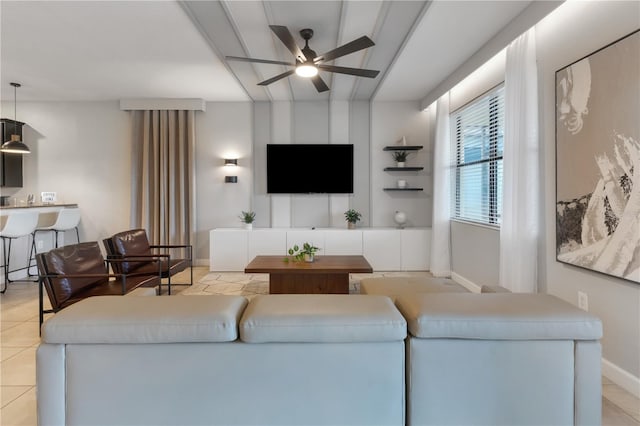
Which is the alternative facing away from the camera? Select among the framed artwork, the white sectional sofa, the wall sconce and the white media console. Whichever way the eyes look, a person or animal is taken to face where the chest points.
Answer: the white sectional sofa

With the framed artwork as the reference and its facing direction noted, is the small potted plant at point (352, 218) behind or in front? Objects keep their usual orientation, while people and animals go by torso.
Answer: in front

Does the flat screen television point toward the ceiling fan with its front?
yes

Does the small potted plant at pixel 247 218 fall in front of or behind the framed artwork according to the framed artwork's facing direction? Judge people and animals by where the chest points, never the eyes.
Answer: in front

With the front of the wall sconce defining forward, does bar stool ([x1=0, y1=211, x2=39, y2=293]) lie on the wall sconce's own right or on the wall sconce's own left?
on the wall sconce's own right

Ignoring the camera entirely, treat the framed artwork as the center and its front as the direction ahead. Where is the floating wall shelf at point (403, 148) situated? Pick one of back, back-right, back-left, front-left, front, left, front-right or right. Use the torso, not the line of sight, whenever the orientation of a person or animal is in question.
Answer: front-right

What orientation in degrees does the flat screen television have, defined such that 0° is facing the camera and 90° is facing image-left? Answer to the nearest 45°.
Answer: approximately 0°

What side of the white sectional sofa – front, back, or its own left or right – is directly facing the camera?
back

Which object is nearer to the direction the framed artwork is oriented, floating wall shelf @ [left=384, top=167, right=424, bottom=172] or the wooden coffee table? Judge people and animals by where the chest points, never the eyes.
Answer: the wooden coffee table

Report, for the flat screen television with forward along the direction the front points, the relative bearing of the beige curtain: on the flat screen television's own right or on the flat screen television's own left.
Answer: on the flat screen television's own right

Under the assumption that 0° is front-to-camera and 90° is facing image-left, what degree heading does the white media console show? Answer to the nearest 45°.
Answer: approximately 0°

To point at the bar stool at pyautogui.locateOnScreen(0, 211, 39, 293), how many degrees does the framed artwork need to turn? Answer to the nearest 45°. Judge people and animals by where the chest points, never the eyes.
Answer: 0° — it already faces it

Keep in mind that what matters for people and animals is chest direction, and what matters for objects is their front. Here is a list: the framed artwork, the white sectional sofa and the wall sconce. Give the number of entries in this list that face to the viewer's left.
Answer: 1

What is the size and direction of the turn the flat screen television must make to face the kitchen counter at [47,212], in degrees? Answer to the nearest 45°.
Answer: approximately 90° to its right

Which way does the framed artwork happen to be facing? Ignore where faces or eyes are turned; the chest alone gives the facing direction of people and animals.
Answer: to the viewer's left
